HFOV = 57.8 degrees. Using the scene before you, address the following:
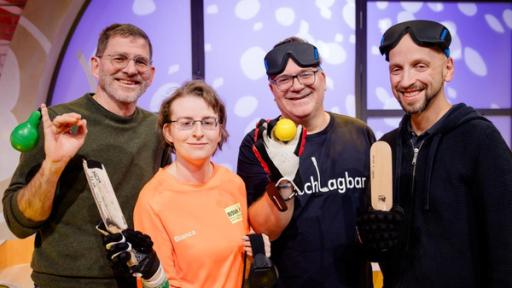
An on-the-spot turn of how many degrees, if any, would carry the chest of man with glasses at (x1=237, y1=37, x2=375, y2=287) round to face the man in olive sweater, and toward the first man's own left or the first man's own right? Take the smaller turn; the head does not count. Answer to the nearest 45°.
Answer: approximately 90° to the first man's own right

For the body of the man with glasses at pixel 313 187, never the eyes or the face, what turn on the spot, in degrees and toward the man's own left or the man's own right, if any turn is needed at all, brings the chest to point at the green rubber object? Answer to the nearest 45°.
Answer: approximately 90° to the man's own right

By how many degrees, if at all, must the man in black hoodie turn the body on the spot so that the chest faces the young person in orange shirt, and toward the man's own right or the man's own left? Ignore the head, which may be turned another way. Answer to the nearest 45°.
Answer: approximately 45° to the man's own right

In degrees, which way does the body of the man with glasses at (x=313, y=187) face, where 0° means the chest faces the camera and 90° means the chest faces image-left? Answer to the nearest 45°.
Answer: approximately 0°
